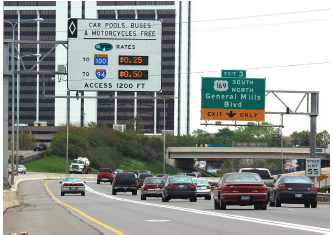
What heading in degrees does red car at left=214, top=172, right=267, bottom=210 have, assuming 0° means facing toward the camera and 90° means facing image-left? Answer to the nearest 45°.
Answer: approximately 180°

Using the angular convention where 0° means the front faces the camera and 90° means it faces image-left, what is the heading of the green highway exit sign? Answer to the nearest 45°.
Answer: approximately 0°

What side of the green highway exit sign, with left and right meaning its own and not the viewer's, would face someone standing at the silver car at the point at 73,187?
right

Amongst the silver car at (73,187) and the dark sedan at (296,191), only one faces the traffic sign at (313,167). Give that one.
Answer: the dark sedan

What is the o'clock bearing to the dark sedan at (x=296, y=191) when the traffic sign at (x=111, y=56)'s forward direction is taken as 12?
The dark sedan is roughly at 10 o'clock from the traffic sign.

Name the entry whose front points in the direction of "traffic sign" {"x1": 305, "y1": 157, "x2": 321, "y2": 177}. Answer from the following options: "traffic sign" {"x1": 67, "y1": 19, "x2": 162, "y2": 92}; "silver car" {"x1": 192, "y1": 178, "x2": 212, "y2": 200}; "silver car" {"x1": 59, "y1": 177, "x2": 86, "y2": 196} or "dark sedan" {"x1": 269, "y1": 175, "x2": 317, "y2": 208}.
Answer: the dark sedan

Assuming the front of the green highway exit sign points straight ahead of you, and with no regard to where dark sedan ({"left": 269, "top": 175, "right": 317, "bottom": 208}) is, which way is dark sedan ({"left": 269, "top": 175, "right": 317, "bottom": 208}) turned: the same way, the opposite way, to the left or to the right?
the opposite way

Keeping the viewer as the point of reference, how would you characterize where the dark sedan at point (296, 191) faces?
facing away from the viewer

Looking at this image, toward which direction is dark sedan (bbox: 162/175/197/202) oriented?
away from the camera

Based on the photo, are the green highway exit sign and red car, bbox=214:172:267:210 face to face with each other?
yes

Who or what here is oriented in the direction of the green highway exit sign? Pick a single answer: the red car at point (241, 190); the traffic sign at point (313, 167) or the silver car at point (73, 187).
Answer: the red car

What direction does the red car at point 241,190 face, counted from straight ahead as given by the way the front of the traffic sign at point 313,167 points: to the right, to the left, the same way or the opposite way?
the opposite way

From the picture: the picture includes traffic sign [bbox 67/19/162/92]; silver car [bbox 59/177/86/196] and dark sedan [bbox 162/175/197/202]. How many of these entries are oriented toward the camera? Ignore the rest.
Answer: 1

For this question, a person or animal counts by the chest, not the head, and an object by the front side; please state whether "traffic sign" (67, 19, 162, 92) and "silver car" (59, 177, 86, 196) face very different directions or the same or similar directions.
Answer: very different directions

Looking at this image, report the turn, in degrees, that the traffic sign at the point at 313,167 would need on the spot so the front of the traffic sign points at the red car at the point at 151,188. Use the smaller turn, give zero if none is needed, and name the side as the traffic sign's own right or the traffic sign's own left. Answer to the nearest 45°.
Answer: approximately 90° to the traffic sign's own right

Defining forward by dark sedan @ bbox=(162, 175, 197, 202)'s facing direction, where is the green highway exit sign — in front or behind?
in front

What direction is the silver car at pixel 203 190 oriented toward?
away from the camera

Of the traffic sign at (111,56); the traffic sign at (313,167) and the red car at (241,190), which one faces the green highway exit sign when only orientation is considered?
the red car
